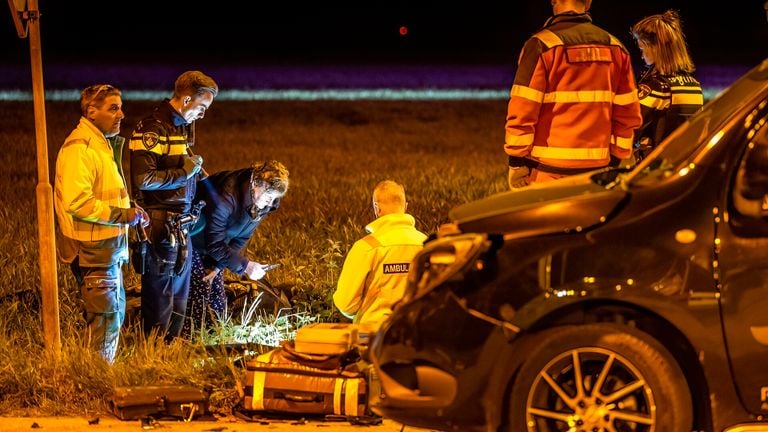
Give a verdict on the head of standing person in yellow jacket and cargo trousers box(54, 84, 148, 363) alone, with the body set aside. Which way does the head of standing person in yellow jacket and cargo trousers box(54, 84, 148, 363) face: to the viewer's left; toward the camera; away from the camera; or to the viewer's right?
to the viewer's right

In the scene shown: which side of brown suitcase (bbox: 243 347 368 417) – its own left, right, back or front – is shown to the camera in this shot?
front

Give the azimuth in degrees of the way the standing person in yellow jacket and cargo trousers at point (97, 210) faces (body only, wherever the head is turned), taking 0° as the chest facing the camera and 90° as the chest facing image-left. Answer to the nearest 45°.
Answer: approximately 270°

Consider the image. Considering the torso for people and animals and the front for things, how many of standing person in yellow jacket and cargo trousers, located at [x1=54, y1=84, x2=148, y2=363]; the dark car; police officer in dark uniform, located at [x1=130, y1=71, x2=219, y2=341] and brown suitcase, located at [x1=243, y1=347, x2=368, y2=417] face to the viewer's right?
2

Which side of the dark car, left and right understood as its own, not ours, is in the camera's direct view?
left

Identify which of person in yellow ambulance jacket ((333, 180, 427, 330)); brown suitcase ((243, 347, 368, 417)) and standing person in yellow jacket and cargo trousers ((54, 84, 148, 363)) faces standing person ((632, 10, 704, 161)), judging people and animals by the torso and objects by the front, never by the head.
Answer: standing person in yellow jacket and cargo trousers ((54, 84, 148, 363))

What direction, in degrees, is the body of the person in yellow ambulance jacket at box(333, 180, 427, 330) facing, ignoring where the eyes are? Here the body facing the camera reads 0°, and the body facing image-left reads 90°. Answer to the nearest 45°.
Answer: approximately 135°

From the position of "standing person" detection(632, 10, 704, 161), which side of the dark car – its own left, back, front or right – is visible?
right

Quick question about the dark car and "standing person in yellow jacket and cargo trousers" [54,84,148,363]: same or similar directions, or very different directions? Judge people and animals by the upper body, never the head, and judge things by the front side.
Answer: very different directions

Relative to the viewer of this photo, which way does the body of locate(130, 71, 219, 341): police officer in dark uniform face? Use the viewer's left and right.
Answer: facing to the right of the viewer

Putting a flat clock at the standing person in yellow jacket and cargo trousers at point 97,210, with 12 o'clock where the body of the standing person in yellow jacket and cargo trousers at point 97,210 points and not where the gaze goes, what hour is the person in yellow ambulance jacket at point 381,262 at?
the person in yellow ambulance jacket at point 381,262 is roughly at 1 o'clock from the standing person in yellow jacket and cargo trousers at point 97,210.

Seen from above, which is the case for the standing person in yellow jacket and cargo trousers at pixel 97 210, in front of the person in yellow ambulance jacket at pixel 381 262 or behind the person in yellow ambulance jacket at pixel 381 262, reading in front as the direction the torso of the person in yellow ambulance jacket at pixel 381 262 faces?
in front
